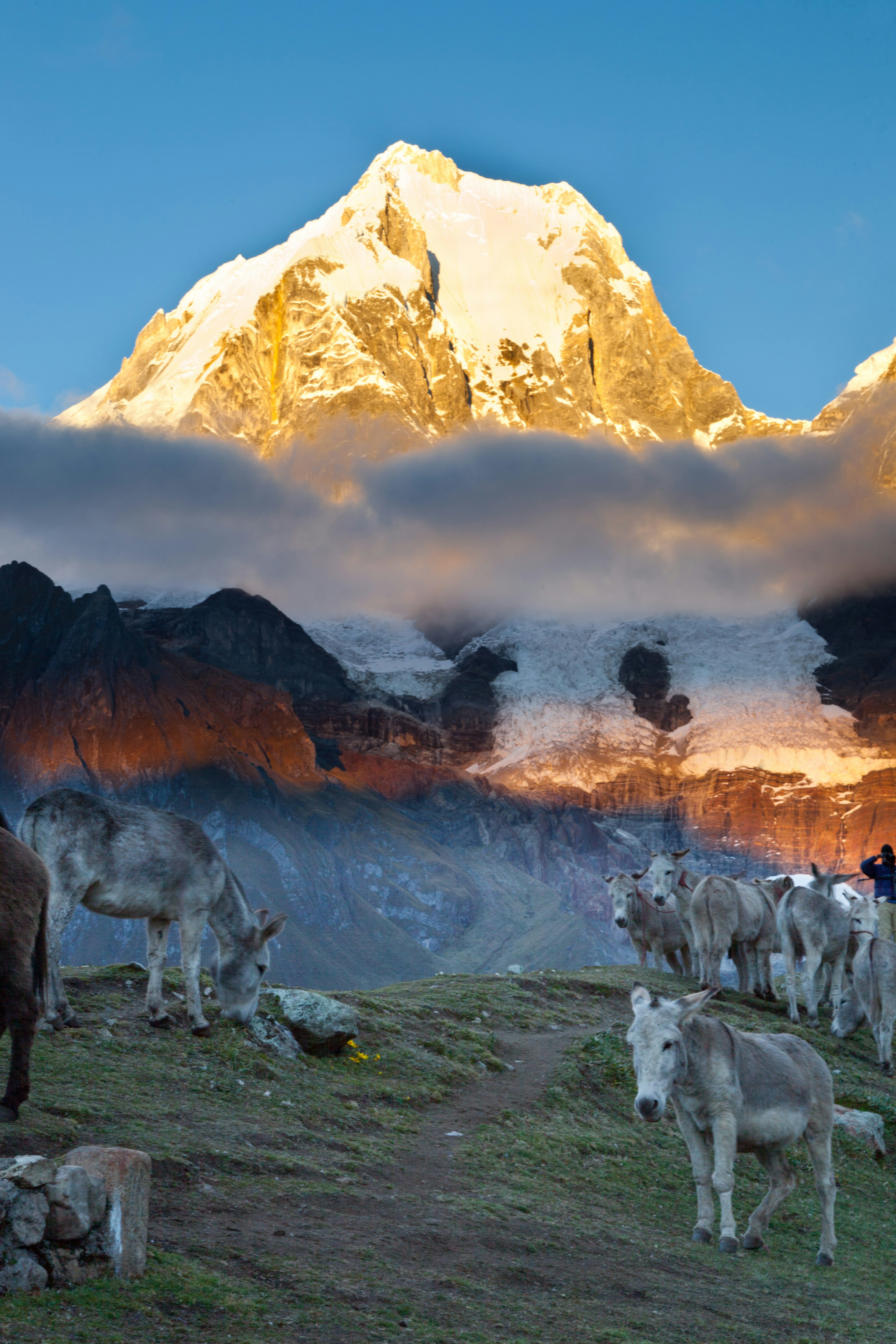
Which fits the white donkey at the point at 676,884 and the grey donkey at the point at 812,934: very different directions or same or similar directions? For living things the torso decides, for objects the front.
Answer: very different directions

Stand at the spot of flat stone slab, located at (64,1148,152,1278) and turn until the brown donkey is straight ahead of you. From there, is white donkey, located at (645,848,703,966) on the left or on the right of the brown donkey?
right

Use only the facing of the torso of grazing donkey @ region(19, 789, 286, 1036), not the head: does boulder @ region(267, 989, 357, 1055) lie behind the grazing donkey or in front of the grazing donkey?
in front

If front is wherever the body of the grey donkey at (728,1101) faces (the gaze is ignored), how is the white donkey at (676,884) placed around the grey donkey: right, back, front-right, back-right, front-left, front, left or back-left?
back-right

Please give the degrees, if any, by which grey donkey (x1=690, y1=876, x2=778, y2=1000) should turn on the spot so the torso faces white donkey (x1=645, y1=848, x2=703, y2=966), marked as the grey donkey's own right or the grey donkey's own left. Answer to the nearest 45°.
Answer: approximately 90° to the grey donkey's own left

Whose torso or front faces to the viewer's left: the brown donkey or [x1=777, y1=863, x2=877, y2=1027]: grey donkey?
the brown donkey

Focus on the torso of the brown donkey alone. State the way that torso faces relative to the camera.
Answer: to the viewer's left

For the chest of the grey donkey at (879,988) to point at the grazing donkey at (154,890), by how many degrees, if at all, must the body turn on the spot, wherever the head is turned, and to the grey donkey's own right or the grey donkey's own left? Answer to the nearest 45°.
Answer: approximately 45° to the grey donkey's own left

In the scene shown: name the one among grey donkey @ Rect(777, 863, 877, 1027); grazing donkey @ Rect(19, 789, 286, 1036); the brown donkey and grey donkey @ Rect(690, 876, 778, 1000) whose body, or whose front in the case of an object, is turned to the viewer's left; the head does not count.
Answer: the brown donkey

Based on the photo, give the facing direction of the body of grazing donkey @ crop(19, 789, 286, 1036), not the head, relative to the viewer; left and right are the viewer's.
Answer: facing to the right of the viewer

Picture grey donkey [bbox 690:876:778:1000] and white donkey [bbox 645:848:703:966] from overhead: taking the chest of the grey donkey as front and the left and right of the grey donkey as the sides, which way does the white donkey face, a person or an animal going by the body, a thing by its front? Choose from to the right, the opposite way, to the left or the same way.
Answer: the opposite way
